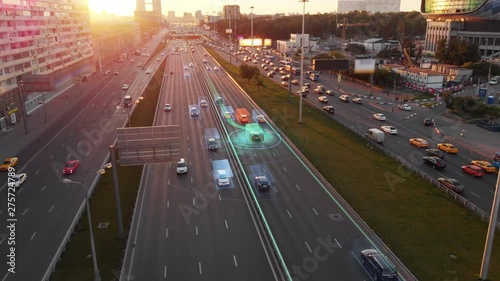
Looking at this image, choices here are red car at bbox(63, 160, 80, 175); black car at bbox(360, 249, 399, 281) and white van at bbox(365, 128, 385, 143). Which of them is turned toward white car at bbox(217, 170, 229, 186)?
the black car

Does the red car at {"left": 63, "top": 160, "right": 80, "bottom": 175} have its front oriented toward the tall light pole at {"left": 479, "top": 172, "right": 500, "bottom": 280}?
no

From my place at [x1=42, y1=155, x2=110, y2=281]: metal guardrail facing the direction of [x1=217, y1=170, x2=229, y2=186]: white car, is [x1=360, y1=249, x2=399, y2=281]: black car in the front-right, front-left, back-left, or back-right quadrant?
front-right

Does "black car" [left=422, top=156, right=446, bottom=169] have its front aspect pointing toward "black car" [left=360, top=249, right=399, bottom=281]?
no

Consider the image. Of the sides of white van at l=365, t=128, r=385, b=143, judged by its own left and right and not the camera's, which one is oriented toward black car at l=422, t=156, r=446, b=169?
back

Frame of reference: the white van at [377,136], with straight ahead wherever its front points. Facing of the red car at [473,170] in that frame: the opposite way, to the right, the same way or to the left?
the same way

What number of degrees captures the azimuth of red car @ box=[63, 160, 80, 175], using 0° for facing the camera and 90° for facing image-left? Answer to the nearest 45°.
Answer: approximately 45°

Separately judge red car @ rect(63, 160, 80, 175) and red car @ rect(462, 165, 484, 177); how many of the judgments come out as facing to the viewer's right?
0

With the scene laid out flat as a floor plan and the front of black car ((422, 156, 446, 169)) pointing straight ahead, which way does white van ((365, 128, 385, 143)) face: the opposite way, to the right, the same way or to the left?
the same way

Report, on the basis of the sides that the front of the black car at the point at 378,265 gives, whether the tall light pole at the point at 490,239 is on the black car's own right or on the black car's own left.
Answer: on the black car's own right

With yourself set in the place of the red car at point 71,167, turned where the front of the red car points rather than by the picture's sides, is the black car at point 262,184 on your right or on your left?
on your left

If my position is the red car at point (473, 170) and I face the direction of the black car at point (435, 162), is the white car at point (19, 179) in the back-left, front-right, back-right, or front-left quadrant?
front-left

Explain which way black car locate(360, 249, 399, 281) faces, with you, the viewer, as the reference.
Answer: facing away from the viewer and to the left of the viewer

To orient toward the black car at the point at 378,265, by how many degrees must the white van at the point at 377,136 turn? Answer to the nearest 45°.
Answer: approximately 135° to its left
